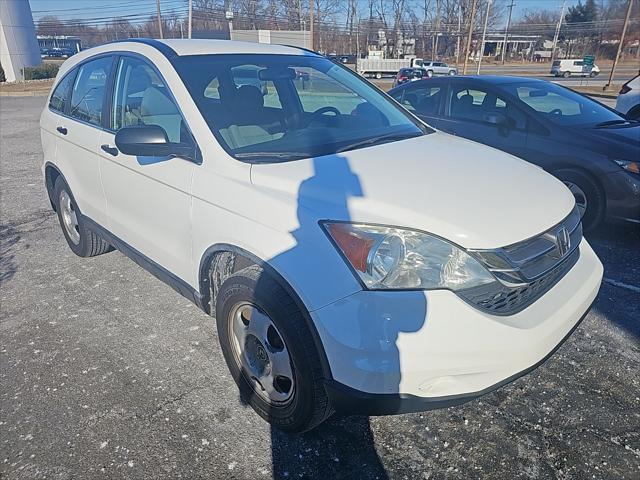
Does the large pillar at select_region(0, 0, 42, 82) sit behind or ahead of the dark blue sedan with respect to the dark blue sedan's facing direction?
behind

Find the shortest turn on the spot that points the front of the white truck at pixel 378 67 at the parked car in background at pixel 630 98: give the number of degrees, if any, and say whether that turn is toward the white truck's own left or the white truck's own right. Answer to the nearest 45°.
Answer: approximately 90° to the white truck's own right

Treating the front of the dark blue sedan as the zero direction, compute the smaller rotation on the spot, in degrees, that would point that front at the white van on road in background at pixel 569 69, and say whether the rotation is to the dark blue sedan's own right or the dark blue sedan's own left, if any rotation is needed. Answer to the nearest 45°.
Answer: approximately 135° to the dark blue sedan's own left

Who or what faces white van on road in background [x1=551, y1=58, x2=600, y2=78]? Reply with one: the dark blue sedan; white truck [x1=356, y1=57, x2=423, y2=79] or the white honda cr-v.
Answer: the white truck

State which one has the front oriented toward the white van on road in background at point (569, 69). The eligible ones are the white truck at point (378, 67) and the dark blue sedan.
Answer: the white truck

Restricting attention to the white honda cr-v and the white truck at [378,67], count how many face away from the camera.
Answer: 0

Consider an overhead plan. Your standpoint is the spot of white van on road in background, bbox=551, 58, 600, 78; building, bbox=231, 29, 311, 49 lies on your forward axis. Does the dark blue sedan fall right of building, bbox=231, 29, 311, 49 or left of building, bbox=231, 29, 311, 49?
left

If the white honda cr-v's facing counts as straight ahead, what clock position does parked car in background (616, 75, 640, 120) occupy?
The parked car in background is roughly at 9 o'clock from the white honda cr-v.

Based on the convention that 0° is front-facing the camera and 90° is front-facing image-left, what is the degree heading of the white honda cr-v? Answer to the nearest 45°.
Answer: approximately 315°

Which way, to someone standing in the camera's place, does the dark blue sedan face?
facing the viewer and to the right of the viewer

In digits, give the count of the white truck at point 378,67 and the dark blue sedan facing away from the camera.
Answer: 0

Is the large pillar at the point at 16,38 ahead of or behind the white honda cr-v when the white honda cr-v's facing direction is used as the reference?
behind

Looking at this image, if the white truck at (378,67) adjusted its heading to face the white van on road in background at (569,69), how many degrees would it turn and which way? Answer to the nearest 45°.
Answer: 0° — it already faces it

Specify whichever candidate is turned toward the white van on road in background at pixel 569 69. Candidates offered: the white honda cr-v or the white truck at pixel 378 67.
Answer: the white truck

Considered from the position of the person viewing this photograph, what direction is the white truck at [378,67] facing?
facing to the right of the viewer

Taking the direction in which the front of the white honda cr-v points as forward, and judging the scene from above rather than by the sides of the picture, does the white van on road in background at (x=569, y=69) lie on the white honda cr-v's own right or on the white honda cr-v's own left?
on the white honda cr-v's own left

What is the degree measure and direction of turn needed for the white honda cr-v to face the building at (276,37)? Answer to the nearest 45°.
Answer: approximately 135° to its left
